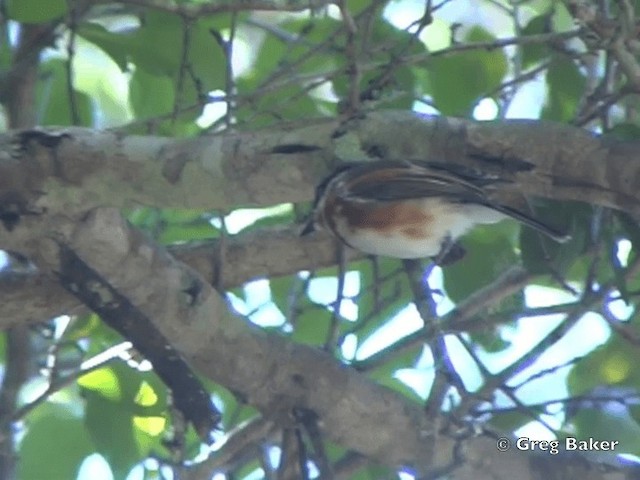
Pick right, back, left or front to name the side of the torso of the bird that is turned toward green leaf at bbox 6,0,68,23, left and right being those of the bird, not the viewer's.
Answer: front

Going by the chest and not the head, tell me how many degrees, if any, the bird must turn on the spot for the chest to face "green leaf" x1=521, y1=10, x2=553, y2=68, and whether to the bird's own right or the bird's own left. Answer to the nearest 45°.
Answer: approximately 135° to the bird's own right

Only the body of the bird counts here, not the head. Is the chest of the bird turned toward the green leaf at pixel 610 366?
no

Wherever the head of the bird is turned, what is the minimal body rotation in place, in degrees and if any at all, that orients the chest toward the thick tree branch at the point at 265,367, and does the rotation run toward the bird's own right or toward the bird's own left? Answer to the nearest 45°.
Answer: approximately 45° to the bird's own left

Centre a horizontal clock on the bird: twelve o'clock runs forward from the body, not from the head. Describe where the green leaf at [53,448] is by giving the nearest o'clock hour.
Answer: The green leaf is roughly at 11 o'clock from the bird.

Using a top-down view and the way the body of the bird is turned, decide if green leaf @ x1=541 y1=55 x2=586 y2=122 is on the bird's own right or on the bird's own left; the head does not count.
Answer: on the bird's own right

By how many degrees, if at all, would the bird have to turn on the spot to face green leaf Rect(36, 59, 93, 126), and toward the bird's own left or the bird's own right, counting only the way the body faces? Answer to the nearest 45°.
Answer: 0° — it already faces it

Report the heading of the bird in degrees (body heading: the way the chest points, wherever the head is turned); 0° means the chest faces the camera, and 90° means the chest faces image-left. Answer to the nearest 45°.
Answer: approximately 90°

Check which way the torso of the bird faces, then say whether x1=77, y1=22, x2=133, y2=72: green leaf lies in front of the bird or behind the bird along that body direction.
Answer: in front

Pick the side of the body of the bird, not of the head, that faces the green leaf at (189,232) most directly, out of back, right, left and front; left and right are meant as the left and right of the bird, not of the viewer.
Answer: front
